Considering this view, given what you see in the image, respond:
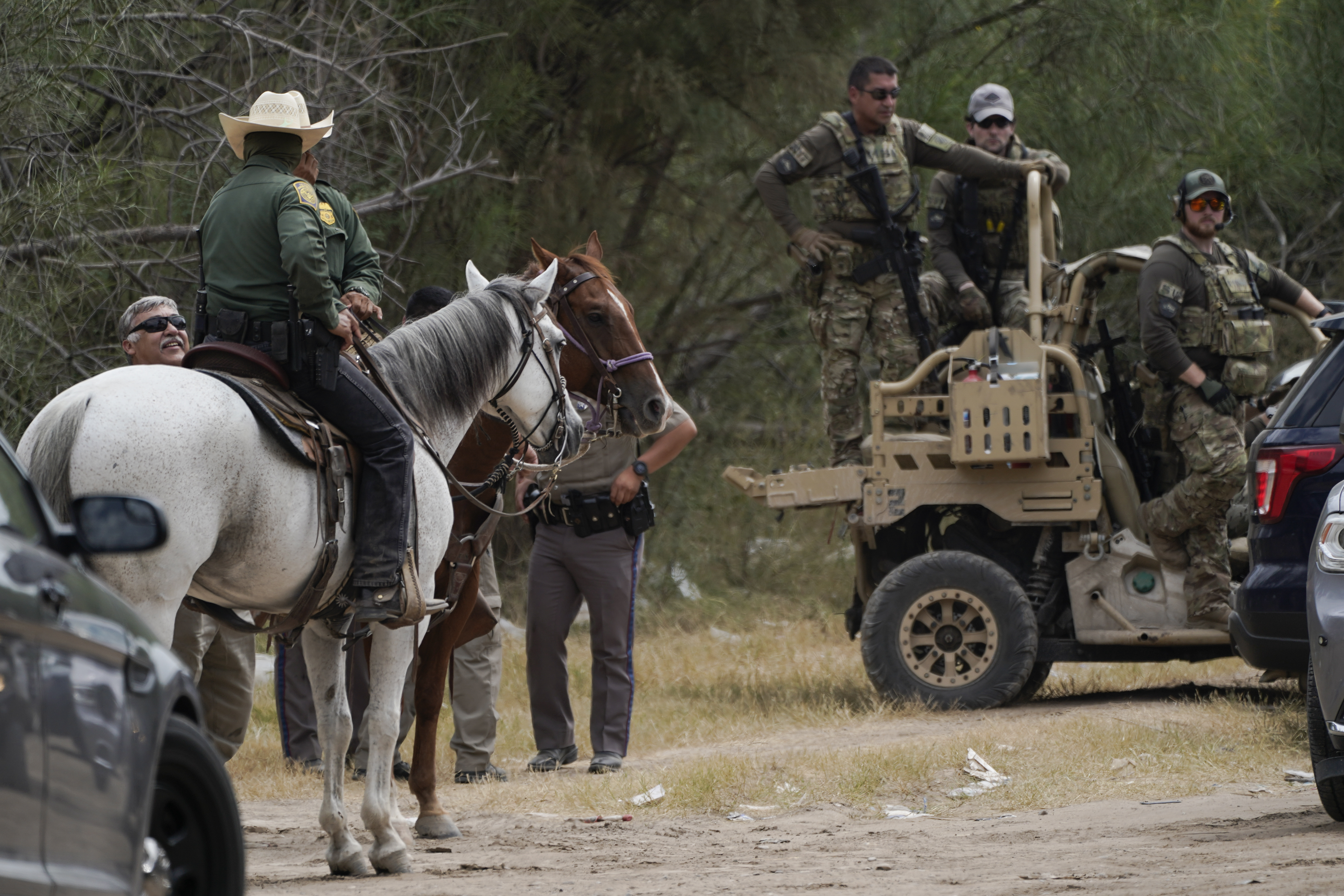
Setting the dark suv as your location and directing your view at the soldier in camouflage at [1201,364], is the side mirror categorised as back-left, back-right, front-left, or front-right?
back-left

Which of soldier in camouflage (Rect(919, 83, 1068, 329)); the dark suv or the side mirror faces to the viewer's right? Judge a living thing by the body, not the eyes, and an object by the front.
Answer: the dark suv

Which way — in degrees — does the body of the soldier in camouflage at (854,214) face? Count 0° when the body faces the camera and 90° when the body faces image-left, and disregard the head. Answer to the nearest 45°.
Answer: approximately 315°

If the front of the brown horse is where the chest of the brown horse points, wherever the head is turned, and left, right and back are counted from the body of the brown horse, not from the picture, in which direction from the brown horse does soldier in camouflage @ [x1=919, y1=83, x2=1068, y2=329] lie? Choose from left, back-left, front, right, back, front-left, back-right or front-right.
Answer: left

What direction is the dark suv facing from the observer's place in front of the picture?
facing to the right of the viewer

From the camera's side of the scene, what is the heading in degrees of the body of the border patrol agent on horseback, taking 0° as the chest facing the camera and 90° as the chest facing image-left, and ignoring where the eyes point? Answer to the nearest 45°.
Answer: approximately 225°
